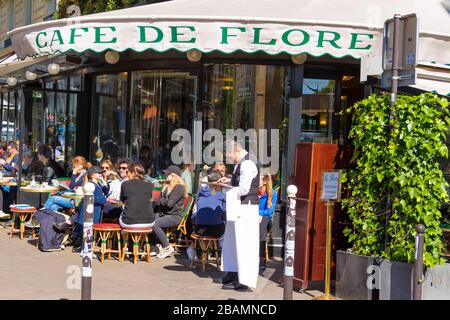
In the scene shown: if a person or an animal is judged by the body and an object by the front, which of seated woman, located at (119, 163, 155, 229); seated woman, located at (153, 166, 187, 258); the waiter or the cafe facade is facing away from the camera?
seated woman, located at (119, 163, 155, 229)

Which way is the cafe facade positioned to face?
toward the camera

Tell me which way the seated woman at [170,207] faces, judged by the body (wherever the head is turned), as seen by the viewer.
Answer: to the viewer's left

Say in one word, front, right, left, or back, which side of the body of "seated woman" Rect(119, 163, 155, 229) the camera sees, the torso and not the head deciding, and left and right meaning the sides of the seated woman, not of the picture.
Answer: back

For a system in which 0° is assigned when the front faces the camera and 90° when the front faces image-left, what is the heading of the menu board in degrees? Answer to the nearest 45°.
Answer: approximately 0°

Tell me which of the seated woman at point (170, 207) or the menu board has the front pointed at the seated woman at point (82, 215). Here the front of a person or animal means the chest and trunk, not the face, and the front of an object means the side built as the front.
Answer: the seated woman at point (170, 207)

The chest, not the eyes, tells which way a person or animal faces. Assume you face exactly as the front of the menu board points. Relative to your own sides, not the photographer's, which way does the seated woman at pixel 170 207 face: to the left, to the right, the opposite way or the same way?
to the right

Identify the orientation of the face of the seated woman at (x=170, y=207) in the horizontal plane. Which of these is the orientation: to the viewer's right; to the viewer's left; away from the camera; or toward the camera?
to the viewer's left

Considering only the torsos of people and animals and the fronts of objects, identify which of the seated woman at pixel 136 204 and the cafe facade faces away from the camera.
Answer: the seated woman

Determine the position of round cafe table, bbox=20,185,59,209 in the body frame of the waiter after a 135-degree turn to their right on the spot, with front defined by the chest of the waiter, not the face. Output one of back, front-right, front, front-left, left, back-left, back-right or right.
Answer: left

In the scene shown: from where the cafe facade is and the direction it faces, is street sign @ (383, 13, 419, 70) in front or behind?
in front

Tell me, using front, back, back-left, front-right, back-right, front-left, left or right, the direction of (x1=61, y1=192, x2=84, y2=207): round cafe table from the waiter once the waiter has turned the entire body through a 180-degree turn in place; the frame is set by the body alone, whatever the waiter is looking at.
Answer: back-left
